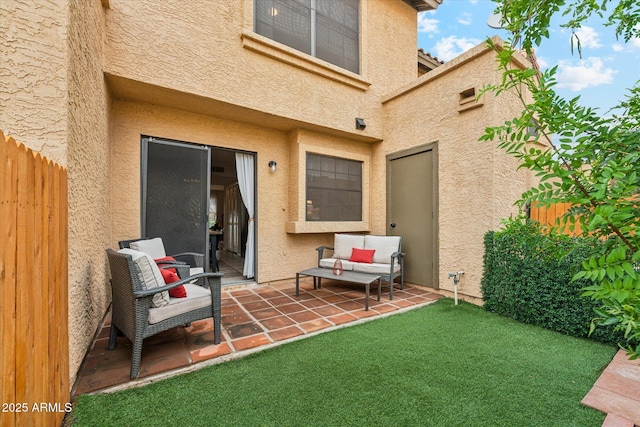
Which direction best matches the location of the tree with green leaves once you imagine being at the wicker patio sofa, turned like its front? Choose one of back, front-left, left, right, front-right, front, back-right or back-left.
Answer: front-left

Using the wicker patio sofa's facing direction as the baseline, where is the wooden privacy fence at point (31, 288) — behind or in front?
in front

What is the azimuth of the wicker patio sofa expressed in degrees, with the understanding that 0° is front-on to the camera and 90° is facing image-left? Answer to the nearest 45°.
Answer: approximately 45°

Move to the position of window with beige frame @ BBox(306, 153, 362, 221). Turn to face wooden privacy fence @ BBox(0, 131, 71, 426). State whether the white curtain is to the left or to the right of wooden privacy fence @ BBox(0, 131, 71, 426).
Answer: right

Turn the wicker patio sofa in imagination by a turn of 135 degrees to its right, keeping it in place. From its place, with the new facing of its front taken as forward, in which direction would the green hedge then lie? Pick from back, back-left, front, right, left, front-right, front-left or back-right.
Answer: back-right

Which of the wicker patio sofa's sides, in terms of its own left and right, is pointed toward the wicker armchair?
front
